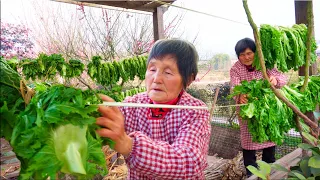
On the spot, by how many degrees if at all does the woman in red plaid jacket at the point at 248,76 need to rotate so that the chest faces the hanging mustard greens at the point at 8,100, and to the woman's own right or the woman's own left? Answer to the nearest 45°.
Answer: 0° — they already face it

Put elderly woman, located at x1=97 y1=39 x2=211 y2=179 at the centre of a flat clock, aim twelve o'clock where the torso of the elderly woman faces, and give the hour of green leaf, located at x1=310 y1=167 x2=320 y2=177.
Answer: The green leaf is roughly at 8 o'clock from the elderly woman.

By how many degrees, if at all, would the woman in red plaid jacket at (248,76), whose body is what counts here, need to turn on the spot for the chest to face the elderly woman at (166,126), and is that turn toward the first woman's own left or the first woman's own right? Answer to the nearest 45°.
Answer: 0° — they already face them

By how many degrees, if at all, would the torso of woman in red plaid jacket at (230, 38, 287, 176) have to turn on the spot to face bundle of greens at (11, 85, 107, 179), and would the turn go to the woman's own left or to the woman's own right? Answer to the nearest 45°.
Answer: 0° — they already face it

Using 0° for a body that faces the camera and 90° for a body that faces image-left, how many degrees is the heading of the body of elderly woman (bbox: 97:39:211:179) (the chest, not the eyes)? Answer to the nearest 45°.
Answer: approximately 45°

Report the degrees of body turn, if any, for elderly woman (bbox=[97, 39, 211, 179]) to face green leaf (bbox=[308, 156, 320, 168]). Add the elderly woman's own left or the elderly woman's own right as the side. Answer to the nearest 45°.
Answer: approximately 135° to the elderly woman's own left

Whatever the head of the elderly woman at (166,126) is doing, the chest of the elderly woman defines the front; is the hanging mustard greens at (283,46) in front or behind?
behind
